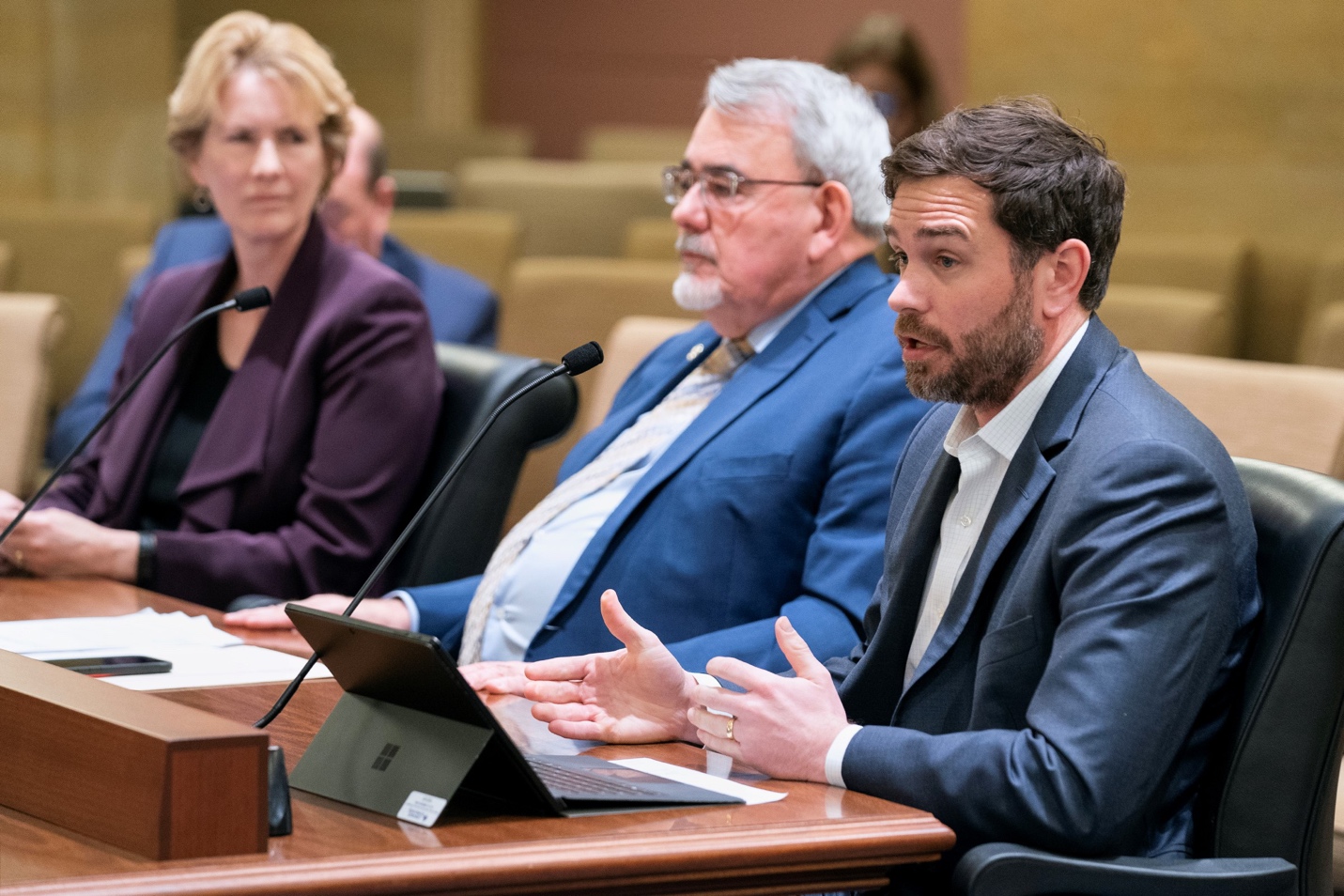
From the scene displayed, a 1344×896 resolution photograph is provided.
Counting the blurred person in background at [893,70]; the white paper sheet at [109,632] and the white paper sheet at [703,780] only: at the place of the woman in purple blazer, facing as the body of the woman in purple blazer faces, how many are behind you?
1

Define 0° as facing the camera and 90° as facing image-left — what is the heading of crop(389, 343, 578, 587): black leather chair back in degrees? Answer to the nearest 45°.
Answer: approximately 45°

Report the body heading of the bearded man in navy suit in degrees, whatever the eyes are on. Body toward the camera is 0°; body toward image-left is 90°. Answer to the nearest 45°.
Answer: approximately 45°

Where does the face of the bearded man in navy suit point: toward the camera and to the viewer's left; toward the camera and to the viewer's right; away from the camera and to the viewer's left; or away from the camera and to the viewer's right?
toward the camera and to the viewer's left

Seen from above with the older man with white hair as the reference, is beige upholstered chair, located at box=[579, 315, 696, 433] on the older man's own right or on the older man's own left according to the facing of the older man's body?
on the older man's own right

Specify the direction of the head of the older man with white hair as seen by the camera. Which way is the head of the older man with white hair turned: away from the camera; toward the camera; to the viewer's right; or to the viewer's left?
to the viewer's left

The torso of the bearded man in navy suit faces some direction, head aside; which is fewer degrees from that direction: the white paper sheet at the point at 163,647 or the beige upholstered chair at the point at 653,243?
the white paper sheet

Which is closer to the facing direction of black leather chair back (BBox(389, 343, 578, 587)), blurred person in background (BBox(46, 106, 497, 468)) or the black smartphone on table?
the black smartphone on table

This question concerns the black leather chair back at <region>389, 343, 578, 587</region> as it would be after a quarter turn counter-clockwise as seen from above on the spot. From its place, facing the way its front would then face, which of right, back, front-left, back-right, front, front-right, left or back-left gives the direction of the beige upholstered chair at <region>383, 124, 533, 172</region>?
back-left
